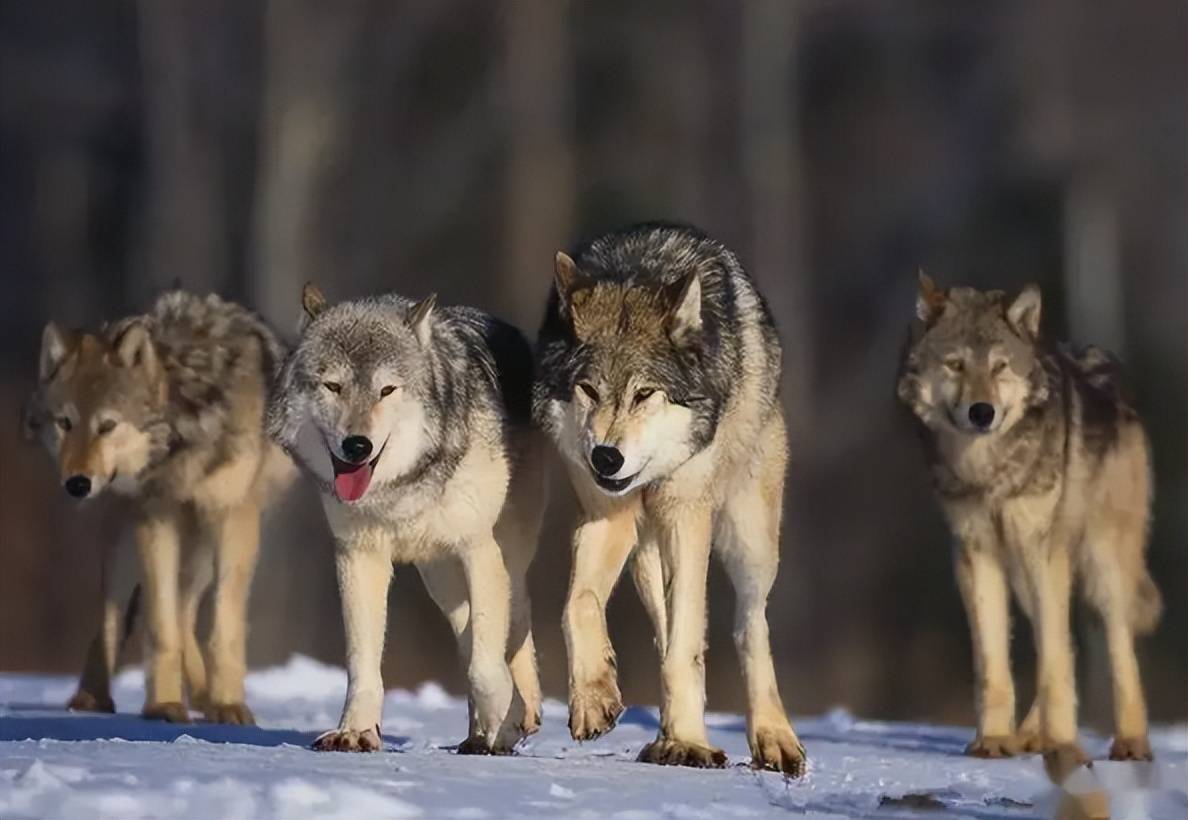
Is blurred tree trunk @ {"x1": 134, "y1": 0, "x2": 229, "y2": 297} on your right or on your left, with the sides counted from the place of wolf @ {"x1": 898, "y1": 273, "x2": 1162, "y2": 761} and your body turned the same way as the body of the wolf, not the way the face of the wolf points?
on your right

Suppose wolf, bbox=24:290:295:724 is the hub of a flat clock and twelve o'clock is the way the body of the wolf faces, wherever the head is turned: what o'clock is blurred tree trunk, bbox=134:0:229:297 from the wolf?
The blurred tree trunk is roughly at 6 o'clock from the wolf.

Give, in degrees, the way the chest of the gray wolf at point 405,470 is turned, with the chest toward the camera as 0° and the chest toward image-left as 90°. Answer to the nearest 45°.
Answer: approximately 45°

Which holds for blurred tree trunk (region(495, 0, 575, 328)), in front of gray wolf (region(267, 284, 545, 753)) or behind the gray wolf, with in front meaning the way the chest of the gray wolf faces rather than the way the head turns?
behind

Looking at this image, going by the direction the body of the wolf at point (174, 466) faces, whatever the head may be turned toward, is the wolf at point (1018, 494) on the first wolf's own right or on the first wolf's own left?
on the first wolf's own left

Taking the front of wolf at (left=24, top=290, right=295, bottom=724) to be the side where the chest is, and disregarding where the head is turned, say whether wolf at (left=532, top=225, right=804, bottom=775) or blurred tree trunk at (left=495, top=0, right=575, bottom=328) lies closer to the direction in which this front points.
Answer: the wolf

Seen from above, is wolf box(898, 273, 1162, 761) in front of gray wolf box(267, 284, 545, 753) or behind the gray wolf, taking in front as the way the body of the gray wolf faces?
behind

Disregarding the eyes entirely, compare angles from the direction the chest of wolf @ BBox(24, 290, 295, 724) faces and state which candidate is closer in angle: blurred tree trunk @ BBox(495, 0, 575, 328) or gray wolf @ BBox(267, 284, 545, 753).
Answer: the gray wolf

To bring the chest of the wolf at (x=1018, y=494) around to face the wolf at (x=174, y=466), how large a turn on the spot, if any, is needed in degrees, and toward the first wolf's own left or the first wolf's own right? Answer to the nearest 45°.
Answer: approximately 45° to the first wolf's own right

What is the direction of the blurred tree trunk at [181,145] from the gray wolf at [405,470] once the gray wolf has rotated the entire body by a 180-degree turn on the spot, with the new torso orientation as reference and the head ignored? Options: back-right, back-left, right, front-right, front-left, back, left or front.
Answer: front-left

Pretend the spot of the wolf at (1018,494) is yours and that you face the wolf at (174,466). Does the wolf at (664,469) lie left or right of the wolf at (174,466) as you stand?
left

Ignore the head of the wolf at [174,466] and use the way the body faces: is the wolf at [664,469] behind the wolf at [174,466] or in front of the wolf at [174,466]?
in front

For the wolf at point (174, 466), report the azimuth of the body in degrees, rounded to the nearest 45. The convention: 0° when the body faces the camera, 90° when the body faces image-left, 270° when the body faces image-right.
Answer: approximately 0°

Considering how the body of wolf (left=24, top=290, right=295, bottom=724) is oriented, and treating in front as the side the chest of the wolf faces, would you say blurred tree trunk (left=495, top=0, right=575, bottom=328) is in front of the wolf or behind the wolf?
behind
